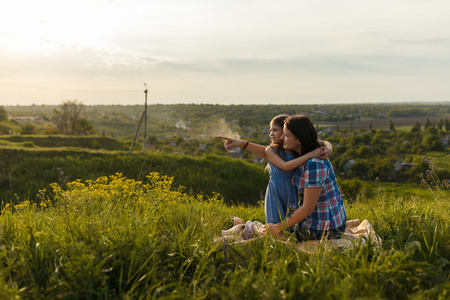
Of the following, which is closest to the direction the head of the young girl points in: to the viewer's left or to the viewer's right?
to the viewer's left

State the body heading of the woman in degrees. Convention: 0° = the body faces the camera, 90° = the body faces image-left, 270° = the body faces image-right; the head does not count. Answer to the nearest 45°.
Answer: approximately 90°
